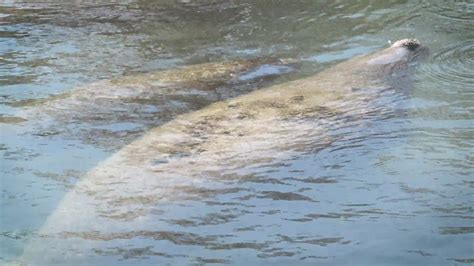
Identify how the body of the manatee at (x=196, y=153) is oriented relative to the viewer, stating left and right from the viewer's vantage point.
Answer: facing away from the viewer and to the right of the viewer

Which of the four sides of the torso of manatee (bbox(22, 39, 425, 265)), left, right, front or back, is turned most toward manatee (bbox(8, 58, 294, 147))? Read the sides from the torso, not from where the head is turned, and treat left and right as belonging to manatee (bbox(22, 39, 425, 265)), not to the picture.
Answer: left
